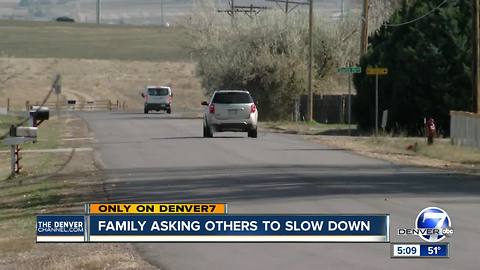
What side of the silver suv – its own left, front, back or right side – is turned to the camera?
back

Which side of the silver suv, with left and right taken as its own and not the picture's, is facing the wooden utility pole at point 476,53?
right
